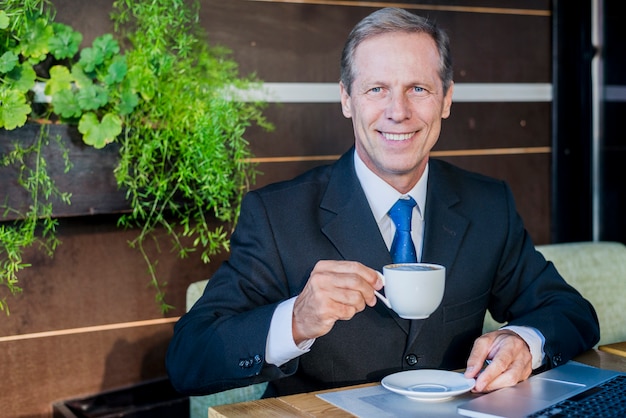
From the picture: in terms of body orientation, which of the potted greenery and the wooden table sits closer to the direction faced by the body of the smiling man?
the wooden table

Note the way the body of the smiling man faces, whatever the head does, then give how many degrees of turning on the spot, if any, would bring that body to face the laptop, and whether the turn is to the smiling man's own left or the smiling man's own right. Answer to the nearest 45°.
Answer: approximately 45° to the smiling man's own left

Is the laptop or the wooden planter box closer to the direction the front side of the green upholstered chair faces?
the laptop

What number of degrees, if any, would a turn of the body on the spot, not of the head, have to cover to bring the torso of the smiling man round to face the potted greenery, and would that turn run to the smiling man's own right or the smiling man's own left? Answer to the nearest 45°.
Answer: approximately 135° to the smiling man's own right
